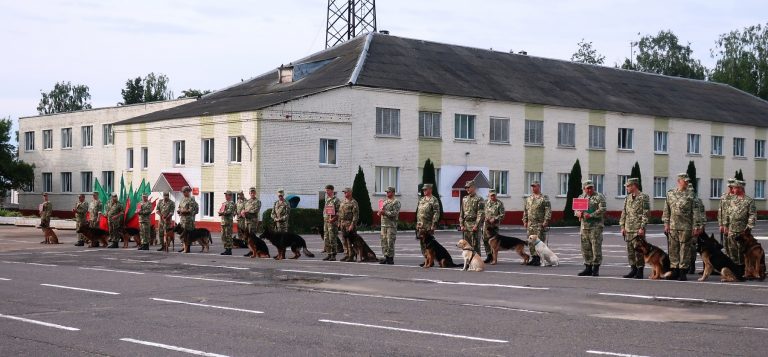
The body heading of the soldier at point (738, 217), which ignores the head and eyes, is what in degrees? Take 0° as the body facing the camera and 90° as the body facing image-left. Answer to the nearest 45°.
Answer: approximately 45°

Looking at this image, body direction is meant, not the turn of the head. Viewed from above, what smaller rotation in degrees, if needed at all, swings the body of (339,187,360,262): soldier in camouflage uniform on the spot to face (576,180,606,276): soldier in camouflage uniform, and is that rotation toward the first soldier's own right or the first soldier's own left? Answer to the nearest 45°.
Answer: approximately 90° to the first soldier's own left

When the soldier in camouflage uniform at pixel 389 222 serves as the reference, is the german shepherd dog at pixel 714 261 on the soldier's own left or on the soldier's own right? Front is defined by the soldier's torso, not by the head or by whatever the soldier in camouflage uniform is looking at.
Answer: on the soldier's own left

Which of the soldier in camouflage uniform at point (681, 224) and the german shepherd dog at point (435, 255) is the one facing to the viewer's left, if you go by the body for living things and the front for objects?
the german shepherd dog

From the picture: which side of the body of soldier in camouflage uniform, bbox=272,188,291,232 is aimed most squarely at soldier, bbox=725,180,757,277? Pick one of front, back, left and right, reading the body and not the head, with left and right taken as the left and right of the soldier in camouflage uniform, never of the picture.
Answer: left

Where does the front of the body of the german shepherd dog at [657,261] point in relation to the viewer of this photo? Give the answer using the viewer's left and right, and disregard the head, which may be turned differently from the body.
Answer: facing to the left of the viewer
